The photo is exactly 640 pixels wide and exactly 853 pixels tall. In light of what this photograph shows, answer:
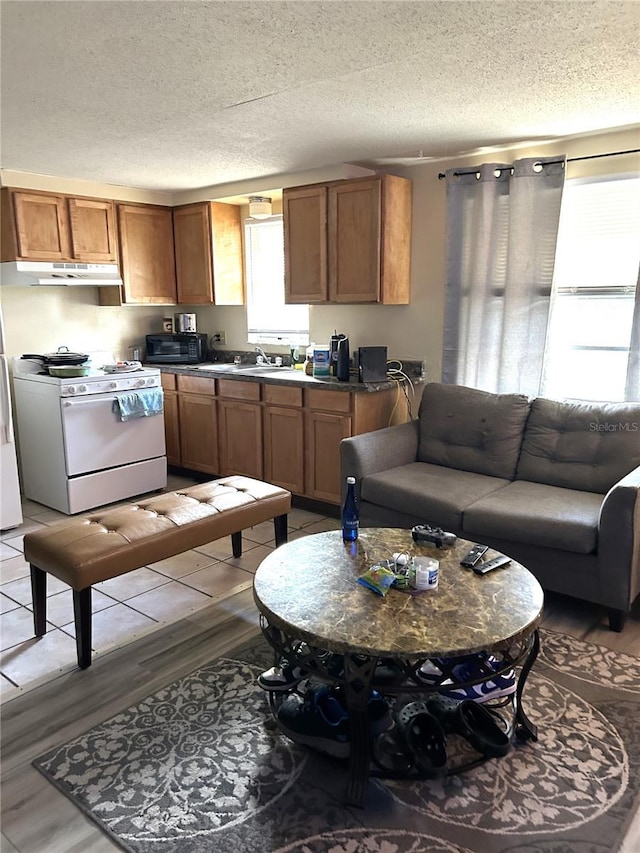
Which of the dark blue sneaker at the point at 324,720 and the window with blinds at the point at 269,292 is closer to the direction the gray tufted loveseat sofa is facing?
the dark blue sneaker

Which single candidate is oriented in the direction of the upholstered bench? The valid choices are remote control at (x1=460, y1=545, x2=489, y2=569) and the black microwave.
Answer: the black microwave

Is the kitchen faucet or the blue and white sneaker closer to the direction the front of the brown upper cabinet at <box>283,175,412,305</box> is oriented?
the blue and white sneaker

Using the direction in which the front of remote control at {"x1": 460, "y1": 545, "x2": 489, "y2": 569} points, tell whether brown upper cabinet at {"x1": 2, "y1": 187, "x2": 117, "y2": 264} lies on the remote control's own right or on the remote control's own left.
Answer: on the remote control's own left

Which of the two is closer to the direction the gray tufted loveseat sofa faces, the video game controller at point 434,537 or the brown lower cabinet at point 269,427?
the video game controller

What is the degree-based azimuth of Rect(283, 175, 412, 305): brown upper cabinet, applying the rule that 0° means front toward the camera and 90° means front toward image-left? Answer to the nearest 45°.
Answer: approximately 45°

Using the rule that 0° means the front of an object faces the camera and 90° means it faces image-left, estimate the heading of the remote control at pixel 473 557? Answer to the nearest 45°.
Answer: approximately 225°

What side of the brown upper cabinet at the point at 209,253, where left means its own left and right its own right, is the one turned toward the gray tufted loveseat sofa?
left

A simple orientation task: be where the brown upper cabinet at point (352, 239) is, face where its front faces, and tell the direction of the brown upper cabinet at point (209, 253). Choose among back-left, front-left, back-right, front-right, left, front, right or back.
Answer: right

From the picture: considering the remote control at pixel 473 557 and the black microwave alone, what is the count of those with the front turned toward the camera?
1

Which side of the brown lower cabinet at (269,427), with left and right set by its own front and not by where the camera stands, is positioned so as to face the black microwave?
right
